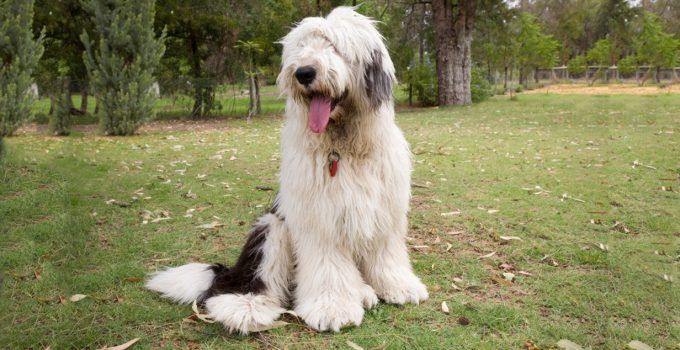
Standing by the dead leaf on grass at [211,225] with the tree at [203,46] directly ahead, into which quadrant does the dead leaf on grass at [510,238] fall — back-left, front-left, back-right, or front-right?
back-right

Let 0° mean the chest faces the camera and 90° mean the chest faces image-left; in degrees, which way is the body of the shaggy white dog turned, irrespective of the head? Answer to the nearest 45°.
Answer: approximately 315°

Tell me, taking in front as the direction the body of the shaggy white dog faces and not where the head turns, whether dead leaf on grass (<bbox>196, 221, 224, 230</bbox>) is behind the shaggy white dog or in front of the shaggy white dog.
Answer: behind

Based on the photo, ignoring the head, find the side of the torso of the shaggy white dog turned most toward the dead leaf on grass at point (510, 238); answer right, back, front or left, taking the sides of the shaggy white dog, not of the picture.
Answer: left

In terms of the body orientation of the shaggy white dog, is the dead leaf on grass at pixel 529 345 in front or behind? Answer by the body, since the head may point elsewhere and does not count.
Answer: in front

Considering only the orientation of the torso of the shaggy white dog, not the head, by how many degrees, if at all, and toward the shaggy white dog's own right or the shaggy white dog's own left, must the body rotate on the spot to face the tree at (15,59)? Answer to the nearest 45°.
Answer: approximately 180°

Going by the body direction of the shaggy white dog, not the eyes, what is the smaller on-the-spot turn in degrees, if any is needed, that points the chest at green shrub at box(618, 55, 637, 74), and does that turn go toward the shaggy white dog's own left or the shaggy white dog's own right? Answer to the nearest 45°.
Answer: approximately 90° to the shaggy white dog's own left

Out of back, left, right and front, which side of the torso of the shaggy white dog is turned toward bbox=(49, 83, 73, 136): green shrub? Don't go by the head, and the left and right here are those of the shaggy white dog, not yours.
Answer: back

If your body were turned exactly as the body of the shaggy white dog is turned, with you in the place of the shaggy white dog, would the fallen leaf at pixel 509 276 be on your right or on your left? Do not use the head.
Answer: on your left

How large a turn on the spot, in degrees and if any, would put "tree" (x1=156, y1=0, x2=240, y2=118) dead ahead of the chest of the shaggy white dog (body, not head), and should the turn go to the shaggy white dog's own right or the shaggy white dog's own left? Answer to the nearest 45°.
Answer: approximately 135° to the shaggy white dog's own left
